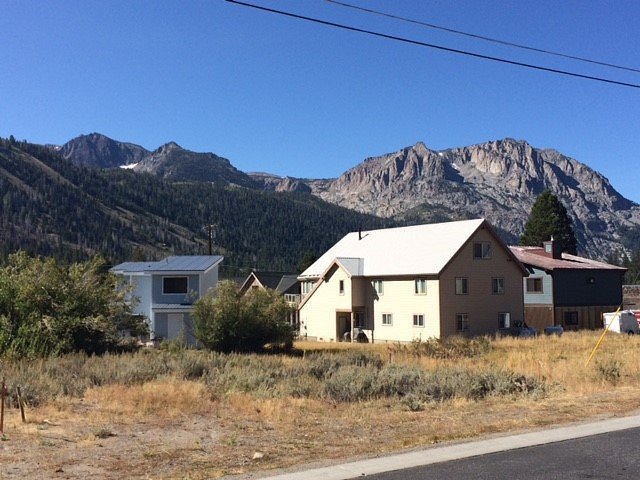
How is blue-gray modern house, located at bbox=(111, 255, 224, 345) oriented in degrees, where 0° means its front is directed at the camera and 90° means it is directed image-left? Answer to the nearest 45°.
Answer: approximately 0°

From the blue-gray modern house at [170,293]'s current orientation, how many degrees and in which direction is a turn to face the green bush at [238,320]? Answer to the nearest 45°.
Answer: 0° — it already faces it

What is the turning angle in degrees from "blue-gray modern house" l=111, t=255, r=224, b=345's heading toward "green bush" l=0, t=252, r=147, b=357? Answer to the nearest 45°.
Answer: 0° — it already faces it
